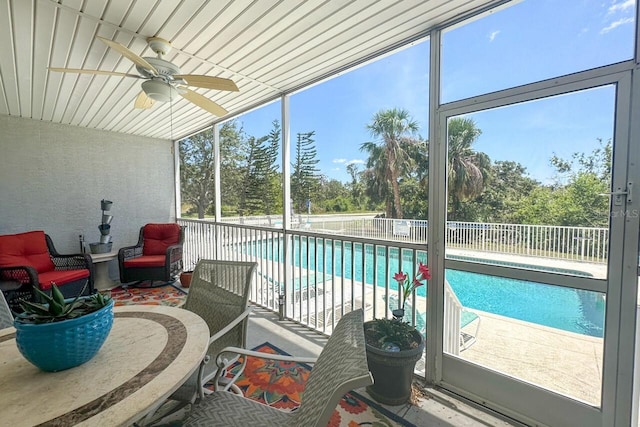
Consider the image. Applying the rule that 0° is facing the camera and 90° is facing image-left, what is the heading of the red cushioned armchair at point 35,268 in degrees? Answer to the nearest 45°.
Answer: approximately 315°

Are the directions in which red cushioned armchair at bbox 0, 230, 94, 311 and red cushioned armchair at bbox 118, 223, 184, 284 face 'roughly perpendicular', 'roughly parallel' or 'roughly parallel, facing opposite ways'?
roughly perpendicular

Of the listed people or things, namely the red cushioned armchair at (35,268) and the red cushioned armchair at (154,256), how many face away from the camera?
0

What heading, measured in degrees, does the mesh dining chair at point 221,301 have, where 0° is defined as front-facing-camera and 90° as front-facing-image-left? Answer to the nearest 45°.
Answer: approximately 45°

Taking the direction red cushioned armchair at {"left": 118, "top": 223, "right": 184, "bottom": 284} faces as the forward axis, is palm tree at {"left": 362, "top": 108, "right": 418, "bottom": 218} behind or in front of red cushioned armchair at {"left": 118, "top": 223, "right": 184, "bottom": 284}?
behind

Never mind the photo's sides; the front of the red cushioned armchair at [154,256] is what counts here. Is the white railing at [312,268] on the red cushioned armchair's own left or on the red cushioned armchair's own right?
on the red cushioned armchair's own left

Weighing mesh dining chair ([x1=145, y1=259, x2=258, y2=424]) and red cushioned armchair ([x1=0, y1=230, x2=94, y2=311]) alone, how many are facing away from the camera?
0

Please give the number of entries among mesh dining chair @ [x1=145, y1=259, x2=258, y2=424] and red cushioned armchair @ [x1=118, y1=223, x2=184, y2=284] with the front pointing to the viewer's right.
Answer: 0

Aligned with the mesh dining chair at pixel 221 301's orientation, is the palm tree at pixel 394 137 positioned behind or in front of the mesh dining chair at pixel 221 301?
behind

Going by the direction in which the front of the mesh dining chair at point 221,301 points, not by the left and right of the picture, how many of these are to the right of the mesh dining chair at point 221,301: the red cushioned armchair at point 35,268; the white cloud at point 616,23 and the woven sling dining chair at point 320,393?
1

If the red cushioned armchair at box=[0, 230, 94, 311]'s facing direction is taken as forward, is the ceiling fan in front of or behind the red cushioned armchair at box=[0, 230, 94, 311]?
in front
